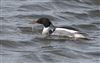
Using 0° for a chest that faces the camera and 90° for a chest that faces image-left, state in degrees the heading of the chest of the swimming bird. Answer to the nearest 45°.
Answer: approximately 90°
